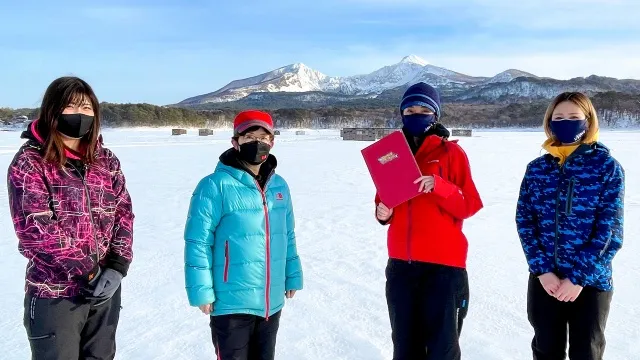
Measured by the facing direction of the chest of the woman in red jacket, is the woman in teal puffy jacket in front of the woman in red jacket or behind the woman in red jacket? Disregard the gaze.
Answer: in front

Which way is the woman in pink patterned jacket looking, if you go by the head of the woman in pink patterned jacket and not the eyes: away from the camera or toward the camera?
toward the camera

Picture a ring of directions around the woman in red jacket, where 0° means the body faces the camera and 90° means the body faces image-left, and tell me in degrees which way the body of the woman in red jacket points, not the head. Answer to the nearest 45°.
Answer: approximately 45°

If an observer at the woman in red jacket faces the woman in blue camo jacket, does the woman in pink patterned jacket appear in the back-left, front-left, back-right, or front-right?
back-right

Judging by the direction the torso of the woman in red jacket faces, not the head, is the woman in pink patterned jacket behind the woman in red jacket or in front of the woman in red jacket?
in front

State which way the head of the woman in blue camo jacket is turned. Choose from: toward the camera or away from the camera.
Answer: toward the camera

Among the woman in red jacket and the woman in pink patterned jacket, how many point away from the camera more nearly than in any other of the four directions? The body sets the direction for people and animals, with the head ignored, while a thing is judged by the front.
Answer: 0

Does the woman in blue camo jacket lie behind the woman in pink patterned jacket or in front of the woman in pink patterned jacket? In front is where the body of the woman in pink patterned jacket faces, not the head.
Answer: in front

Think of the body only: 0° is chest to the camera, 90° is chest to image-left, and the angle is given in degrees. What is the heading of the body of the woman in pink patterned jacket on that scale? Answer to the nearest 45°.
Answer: approximately 315°

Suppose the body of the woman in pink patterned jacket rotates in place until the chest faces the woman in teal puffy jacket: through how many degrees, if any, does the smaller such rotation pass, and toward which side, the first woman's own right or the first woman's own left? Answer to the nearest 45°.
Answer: approximately 45° to the first woman's own left

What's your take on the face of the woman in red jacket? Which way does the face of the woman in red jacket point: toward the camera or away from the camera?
toward the camera
